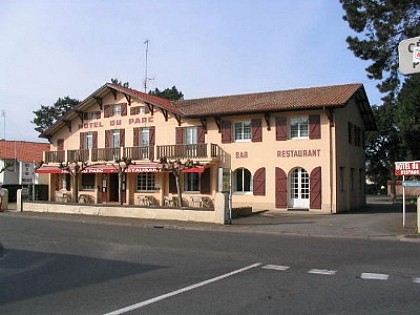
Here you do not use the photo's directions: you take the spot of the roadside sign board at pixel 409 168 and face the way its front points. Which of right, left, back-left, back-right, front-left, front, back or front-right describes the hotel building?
back-right

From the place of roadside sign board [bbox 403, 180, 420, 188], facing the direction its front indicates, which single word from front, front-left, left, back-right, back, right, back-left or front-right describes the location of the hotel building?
back-right

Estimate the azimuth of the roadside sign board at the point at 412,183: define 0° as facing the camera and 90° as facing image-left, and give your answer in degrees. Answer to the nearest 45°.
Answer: approximately 0°

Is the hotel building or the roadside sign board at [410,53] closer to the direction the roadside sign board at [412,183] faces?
the roadside sign board

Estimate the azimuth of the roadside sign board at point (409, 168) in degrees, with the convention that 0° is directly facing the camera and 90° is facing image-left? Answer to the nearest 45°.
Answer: approximately 0°

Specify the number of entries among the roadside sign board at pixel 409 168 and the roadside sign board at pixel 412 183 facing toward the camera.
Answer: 2

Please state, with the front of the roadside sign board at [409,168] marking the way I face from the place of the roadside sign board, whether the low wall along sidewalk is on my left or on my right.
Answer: on my right
